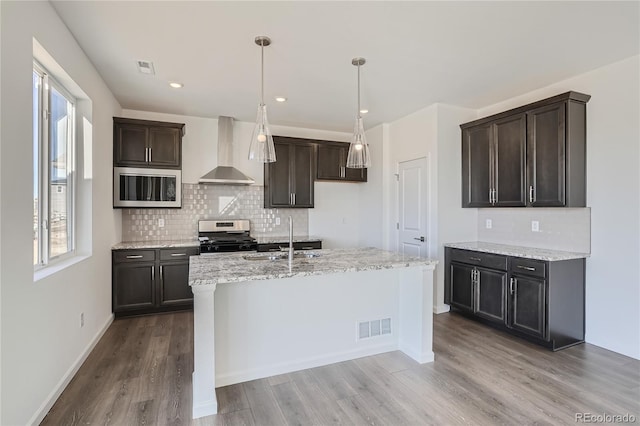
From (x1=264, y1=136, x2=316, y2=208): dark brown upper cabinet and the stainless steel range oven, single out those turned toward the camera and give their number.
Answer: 2

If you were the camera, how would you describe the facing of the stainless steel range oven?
facing the viewer

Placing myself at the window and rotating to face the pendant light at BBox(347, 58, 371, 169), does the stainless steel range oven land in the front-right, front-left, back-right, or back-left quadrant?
front-left

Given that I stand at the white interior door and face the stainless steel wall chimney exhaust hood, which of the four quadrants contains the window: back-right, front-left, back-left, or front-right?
front-left

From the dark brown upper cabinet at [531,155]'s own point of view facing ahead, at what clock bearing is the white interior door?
The white interior door is roughly at 2 o'clock from the dark brown upper cabinet.

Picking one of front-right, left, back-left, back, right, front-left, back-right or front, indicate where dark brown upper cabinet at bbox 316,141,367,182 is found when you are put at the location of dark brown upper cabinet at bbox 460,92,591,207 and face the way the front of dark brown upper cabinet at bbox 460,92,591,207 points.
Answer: front-right

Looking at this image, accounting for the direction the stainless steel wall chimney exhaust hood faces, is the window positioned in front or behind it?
in front

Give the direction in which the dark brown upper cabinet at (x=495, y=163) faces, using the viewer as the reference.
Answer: facing the viewer and to the left of the viewer

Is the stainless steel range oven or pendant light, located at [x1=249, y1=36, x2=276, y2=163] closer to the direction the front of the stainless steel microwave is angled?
the pendant light

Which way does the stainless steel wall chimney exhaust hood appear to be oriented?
toward the camera

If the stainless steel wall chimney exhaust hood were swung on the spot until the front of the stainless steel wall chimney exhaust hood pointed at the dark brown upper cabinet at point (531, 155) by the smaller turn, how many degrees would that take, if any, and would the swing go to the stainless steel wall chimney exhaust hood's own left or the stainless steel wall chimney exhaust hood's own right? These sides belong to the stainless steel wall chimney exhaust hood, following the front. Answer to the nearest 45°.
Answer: approximately 45° to the stainless steel wall chimney exhaust hood's own left

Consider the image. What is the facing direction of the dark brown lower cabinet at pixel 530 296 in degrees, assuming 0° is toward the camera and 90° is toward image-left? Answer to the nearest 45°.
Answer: approximately 45°
